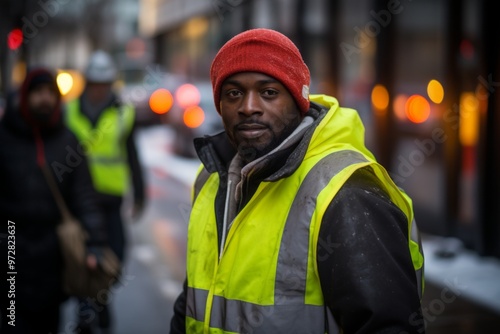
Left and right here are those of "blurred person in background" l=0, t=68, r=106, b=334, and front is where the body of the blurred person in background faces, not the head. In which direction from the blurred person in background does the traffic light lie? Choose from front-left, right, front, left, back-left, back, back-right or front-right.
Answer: back

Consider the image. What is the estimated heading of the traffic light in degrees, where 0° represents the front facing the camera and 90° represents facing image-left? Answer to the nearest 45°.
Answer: approximately 0°

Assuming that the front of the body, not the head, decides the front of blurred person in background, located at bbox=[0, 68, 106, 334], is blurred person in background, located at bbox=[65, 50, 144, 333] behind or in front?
behind

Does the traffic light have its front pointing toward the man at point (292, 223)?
yes

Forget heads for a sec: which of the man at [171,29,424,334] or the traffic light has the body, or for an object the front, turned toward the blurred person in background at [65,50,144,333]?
the traffic light

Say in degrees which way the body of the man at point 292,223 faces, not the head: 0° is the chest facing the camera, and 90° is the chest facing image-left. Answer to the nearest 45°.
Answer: approximately 45°

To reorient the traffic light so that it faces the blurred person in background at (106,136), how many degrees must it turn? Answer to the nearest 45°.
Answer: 0° — it already faces them

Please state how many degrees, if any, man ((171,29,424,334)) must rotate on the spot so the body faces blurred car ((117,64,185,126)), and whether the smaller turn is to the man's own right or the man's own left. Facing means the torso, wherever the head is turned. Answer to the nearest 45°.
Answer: approximately 135° to the man's own right

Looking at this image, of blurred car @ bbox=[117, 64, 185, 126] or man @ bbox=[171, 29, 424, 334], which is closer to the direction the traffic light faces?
the man

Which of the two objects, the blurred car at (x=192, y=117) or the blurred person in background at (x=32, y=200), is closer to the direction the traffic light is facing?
the blurred person in background
